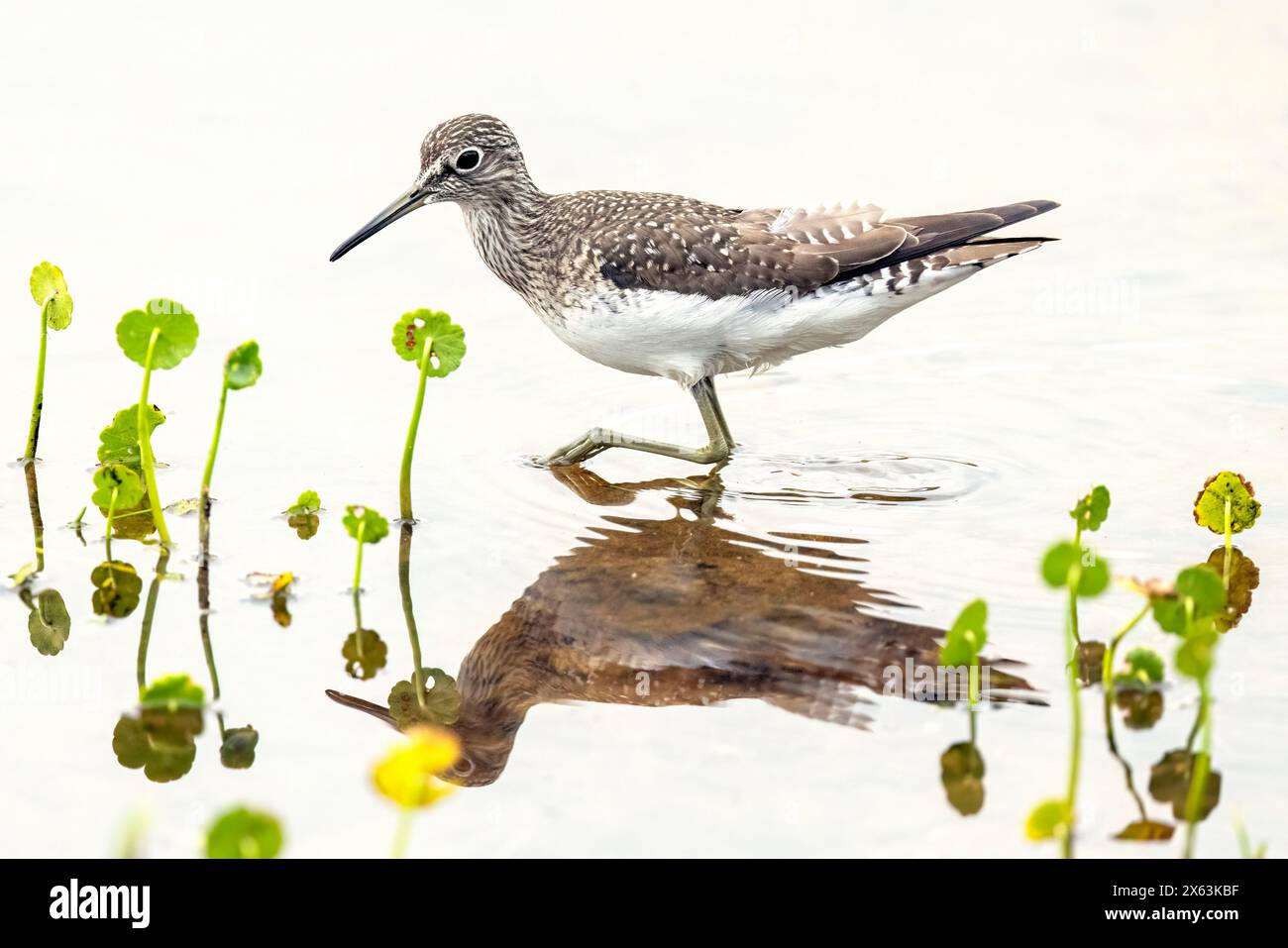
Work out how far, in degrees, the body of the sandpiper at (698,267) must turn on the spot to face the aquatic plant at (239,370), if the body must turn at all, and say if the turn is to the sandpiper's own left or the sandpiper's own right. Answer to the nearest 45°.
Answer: approximately 45° to the sandpiper's own left

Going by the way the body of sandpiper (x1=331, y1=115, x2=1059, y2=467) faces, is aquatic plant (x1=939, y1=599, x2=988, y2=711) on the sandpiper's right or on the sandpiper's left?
on the sandpiper's left

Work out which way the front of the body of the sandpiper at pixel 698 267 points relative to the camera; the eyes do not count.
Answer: to the viewer's left

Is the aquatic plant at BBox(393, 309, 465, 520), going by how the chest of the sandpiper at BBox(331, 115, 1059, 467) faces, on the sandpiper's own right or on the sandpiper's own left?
on the sandpiper's own left

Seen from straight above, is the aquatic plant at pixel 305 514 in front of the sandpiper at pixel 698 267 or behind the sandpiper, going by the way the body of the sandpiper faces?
in front

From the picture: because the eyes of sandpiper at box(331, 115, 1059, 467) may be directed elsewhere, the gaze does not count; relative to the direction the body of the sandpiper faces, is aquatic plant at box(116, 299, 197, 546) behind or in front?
in front

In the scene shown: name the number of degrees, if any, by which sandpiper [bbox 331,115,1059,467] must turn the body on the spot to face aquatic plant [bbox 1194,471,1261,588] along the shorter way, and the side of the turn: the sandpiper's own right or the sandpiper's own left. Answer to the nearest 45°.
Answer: approximately 135° to the sandpiper's own left

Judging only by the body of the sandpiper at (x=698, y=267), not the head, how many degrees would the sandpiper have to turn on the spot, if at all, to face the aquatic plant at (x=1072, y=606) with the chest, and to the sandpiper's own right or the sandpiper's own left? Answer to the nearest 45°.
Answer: approximately 90° to the sandpiper's own left
